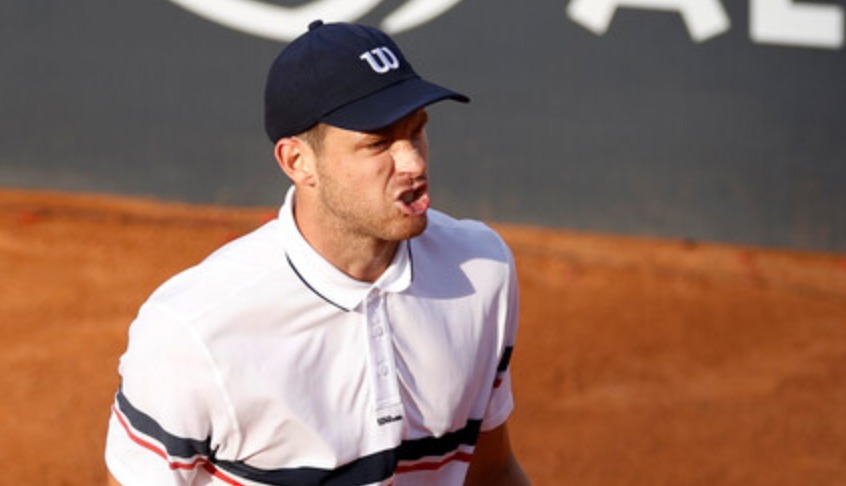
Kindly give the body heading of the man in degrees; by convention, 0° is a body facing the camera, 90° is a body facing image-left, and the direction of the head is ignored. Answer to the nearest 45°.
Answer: approximately 315°
